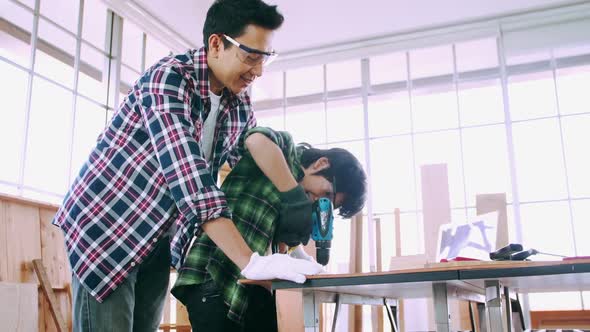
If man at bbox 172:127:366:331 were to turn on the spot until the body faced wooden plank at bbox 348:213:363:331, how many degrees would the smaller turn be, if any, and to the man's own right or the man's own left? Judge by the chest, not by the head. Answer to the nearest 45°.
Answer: approximately 90° to the man's own left

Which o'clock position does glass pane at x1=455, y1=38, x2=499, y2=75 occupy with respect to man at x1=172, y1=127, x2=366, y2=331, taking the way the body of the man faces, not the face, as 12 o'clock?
The glass pane is roughly at 10 o'clock from the man.

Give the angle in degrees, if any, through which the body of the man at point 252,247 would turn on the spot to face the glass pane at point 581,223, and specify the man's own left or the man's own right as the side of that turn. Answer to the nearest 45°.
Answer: approximately 45° to the man's own left

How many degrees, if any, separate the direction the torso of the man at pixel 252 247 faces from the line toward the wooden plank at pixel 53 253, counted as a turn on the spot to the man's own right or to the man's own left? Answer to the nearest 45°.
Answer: approximately 135° to the man's own left

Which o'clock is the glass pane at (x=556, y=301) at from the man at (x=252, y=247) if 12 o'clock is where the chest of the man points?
The glass pane is roughly at 10 o'clock from the man.

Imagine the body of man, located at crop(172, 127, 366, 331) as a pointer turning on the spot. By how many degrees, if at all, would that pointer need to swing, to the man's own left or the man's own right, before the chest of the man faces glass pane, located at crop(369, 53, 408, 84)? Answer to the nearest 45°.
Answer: approximately 90° to the man's own left

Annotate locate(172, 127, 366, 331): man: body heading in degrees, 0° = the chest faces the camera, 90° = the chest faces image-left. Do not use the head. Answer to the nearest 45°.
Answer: approximately 270°

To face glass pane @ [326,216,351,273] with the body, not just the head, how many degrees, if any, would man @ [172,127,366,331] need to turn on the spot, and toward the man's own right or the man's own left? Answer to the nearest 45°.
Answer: approximately 90° to the man's own left

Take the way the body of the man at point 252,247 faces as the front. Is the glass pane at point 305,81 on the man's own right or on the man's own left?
on the man's own left

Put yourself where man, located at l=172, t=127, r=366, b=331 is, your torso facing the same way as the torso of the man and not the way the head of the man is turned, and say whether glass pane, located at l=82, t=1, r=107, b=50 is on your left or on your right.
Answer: on your left

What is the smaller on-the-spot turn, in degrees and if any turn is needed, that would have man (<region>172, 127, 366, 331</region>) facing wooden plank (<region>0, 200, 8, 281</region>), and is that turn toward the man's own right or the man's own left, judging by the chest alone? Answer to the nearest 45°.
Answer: approximately 135° to the man's own left
